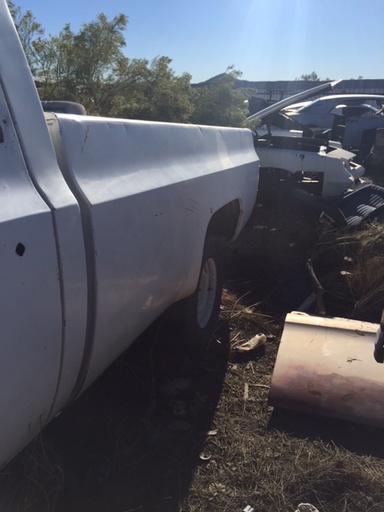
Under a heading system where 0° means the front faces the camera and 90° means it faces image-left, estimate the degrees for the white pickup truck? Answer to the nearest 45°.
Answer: approximately 45°

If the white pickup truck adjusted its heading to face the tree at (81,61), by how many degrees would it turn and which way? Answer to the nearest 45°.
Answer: approximately 135° to its right

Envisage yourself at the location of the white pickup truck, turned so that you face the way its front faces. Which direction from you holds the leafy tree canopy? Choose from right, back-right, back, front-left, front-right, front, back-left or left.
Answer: back-right

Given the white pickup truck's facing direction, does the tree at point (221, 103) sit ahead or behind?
behind

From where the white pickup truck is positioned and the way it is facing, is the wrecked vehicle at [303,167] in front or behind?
behind
